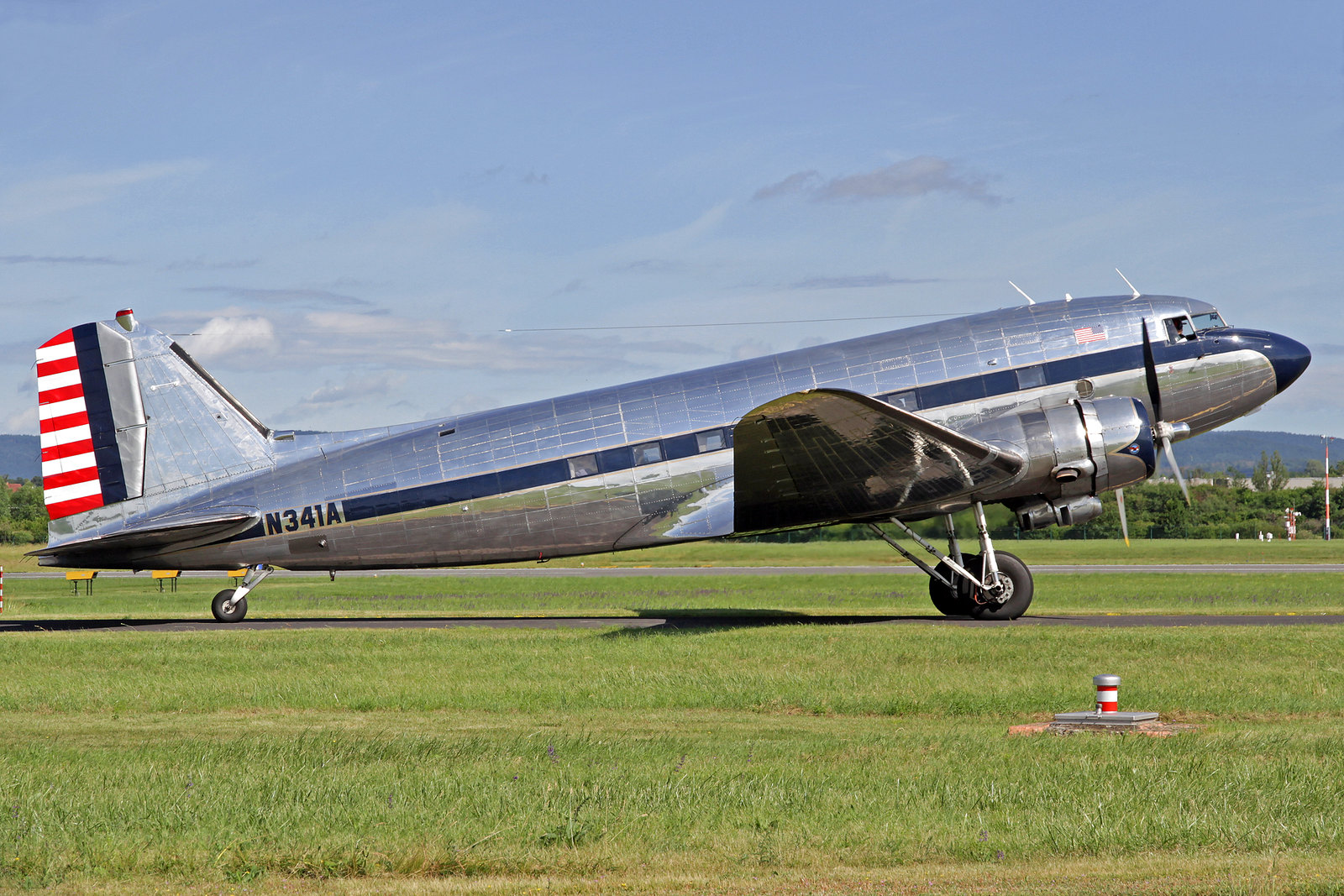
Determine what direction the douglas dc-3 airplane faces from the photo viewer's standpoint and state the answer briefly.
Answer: facing to the right of the viewer
